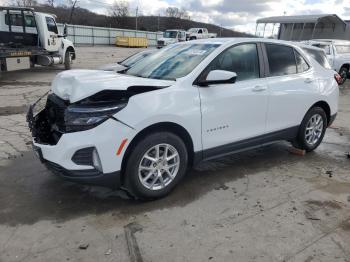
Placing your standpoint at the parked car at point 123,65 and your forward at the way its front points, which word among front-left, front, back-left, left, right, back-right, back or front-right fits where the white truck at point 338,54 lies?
back

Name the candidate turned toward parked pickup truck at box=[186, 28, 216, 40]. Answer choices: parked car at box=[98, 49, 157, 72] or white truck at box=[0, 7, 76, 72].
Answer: the white truck

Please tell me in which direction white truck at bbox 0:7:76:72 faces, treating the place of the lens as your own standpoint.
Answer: facing away from the viewer and to the right of the viewer

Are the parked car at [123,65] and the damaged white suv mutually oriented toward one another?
no

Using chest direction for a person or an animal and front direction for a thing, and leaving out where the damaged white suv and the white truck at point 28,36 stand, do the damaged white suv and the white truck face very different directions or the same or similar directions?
very different directions

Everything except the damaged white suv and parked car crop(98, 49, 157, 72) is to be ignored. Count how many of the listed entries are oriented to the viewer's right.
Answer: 0

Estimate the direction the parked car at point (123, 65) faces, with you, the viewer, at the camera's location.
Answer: facing the viewer and to the left of the viewer

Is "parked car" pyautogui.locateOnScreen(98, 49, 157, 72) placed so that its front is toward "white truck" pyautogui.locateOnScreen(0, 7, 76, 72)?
no

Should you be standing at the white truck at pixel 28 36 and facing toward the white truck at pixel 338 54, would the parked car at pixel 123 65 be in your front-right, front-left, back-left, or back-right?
front-right

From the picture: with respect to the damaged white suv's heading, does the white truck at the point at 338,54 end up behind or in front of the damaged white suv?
behind

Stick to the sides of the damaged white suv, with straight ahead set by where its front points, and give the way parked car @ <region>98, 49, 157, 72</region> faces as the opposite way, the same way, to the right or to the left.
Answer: the same way

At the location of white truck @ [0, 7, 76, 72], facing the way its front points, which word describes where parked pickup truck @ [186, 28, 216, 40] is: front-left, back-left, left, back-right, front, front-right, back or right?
front

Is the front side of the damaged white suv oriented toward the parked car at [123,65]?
no

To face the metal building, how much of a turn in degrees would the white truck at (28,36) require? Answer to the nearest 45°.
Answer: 0° — it already faces it

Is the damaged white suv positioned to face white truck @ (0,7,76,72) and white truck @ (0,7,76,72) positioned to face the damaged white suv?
no
